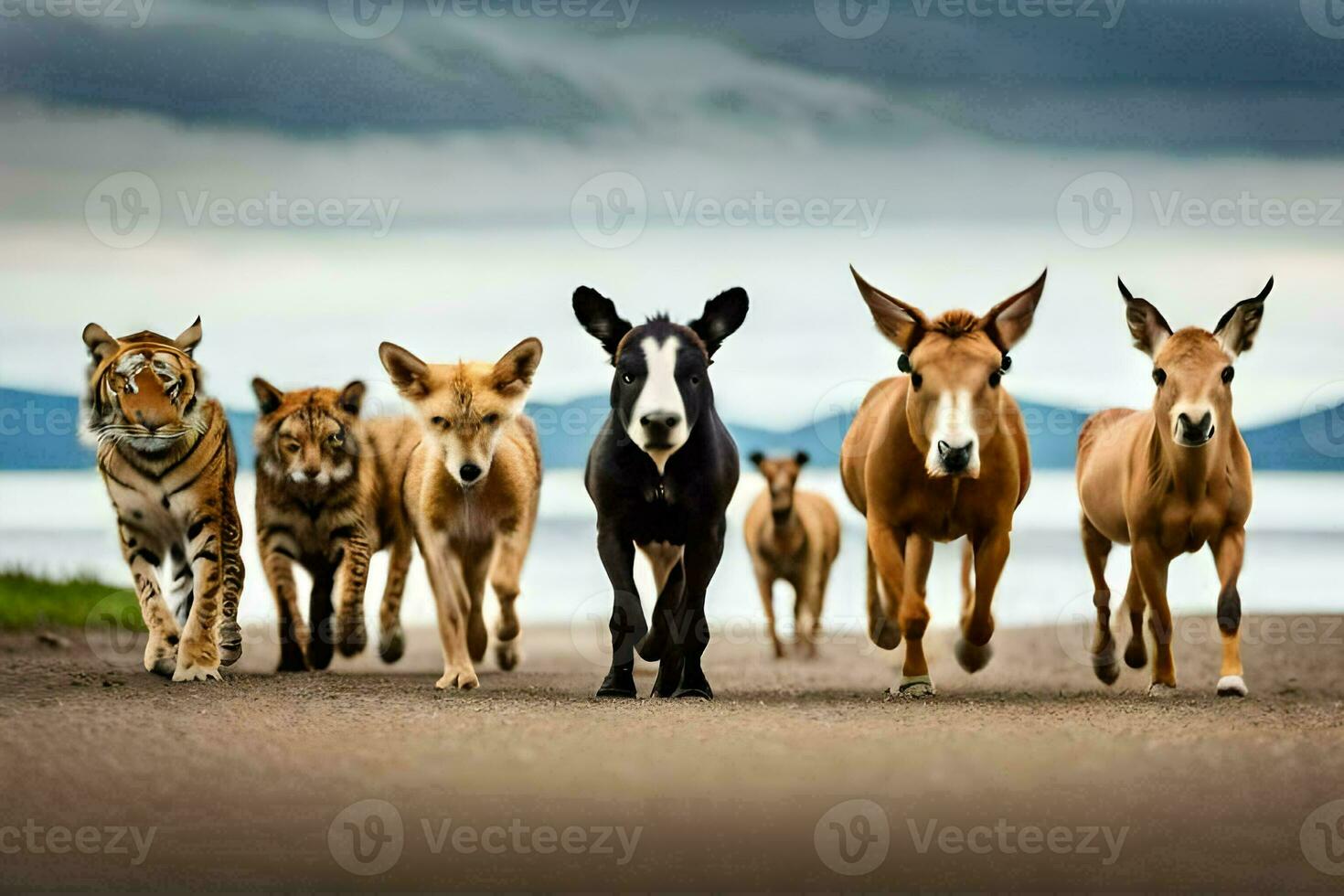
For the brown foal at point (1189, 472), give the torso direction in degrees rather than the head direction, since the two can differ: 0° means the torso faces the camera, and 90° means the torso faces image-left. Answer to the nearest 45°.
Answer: approximately 315°

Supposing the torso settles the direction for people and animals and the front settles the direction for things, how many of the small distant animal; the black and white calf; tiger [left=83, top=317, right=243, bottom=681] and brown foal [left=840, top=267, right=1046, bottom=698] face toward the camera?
4

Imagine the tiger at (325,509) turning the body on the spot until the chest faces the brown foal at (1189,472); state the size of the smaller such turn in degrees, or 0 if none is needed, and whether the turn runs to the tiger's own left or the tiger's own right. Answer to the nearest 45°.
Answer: approximately 90° to the tiger's own left

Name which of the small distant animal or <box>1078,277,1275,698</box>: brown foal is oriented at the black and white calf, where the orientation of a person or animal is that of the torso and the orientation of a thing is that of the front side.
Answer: the small distant animal

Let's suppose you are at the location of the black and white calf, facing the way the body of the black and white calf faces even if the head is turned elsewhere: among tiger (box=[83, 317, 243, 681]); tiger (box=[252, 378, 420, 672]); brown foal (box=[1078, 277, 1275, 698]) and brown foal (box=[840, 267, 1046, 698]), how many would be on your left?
2

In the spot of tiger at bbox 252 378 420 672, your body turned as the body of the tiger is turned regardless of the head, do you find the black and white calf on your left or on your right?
on your left

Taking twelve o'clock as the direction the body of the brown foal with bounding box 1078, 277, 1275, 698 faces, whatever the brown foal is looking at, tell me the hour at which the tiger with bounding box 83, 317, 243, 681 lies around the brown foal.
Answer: The tiger is roughly at 4 o'clock from the brown foal.

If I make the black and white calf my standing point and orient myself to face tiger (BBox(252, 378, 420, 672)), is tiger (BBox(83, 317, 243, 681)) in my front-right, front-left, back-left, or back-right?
front-left

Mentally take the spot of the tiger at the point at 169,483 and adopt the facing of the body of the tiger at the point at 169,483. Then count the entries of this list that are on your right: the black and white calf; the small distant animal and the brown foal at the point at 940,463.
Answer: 0

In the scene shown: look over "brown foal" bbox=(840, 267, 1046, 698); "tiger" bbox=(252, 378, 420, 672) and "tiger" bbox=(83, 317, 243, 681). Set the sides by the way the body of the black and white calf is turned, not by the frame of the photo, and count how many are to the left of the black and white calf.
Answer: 1

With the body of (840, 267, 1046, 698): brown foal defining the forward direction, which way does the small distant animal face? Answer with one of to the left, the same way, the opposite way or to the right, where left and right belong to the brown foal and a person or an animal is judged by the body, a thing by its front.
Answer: the same way

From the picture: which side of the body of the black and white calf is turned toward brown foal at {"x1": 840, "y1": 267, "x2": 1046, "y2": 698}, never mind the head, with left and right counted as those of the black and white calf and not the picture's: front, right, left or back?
left

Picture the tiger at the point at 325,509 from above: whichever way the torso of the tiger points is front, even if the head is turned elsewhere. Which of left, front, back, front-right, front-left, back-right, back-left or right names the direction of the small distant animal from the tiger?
back

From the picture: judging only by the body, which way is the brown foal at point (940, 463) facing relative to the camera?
toward the camera

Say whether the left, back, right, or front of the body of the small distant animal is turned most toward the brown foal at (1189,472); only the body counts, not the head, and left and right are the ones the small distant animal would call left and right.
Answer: front

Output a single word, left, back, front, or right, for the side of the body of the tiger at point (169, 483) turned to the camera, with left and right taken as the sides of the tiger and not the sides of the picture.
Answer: front

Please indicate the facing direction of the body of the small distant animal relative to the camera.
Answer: toward the camera

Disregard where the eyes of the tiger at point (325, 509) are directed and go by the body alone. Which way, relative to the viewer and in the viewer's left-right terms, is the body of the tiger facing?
facing the viewer and to the left of the viewer
